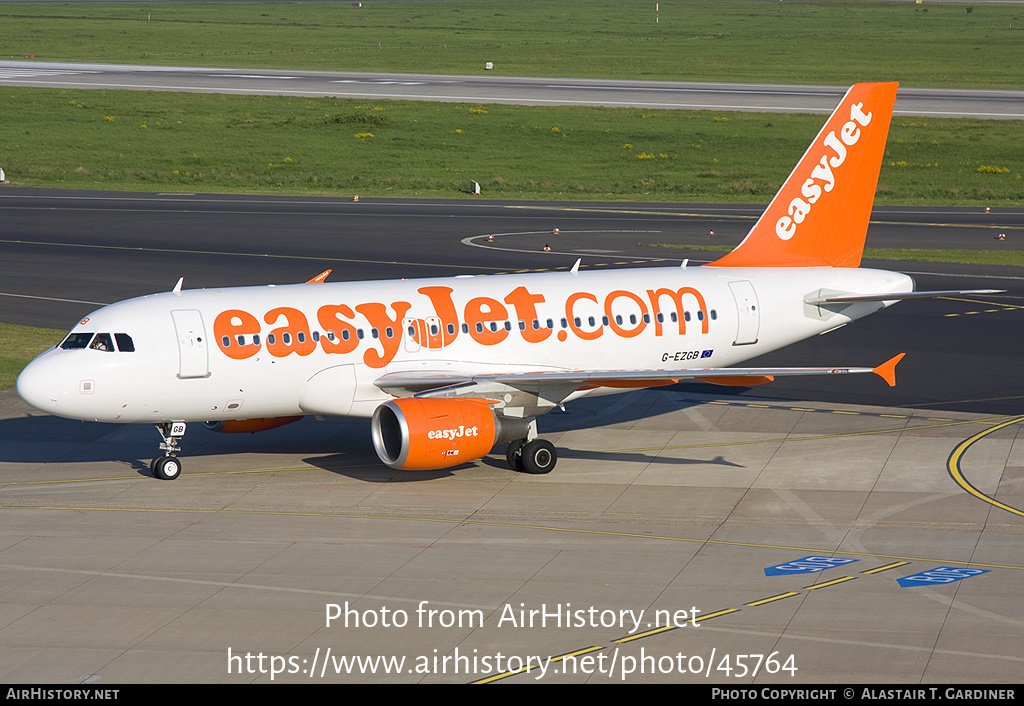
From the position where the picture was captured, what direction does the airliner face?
facing the viewer and to the left of the viewer
